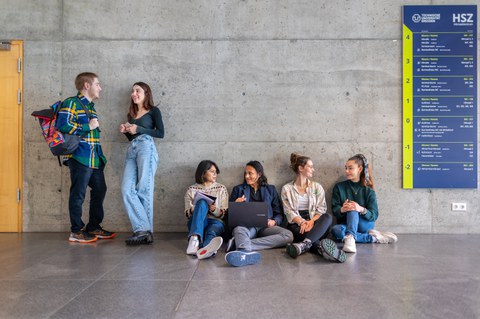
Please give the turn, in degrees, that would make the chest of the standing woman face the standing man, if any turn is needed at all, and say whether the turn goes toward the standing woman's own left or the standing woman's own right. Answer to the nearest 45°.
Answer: approximately 45° to the standing woman's own right

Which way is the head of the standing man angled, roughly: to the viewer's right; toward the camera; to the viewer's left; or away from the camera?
to the viewer's right

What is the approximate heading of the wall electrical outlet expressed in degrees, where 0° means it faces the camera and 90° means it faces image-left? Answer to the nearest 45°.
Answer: approximately 0°

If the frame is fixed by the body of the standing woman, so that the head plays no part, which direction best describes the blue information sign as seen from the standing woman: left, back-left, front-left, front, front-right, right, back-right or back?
back-left

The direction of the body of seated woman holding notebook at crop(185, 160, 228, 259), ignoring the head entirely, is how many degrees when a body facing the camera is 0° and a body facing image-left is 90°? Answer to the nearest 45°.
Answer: approximately 0°

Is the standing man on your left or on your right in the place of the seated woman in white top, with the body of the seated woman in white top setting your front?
on your right

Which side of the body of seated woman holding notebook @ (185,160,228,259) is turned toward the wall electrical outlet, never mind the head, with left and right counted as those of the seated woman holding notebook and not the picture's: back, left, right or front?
left

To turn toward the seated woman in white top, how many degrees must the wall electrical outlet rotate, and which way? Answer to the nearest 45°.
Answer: approximately 45° to its right

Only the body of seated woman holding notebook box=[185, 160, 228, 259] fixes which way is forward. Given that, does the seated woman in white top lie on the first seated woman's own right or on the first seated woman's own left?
on the first seated woman's own left
